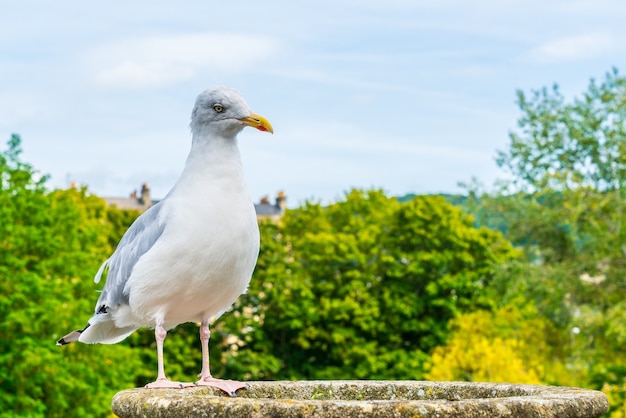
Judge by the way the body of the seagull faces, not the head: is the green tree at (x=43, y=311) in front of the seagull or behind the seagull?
behind

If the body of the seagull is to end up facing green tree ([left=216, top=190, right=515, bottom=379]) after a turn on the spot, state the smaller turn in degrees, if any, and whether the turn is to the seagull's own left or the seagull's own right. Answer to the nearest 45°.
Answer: approximately 135° to the seagull's own left

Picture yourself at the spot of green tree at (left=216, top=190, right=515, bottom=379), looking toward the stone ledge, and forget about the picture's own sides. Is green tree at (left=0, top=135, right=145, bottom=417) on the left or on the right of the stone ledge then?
right

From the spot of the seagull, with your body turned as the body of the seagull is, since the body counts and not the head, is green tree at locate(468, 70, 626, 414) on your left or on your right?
on your left

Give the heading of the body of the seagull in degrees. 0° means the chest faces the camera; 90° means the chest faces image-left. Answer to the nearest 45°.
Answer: approximately 315°
